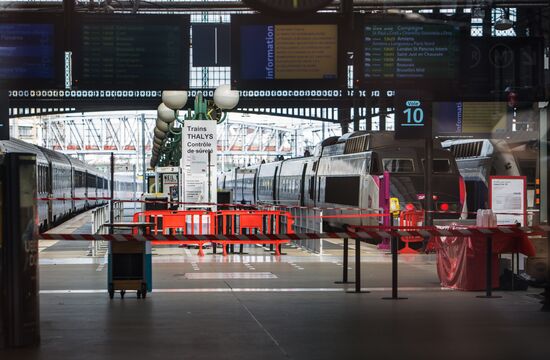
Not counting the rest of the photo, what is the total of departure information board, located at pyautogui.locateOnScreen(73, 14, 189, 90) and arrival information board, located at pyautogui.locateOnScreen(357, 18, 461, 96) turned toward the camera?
2

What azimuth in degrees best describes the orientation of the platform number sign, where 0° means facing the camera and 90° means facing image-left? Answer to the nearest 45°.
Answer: approximately 0°

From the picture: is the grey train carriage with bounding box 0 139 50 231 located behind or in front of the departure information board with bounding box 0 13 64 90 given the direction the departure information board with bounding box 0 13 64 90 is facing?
behind

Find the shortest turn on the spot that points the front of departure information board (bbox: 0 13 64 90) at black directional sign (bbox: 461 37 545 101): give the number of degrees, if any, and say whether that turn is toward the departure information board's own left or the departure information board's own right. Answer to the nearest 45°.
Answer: approximately 90° to the departure information board's own left

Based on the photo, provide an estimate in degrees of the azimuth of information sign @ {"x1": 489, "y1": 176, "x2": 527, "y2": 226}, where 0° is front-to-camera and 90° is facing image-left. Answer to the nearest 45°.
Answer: approximately 0°
